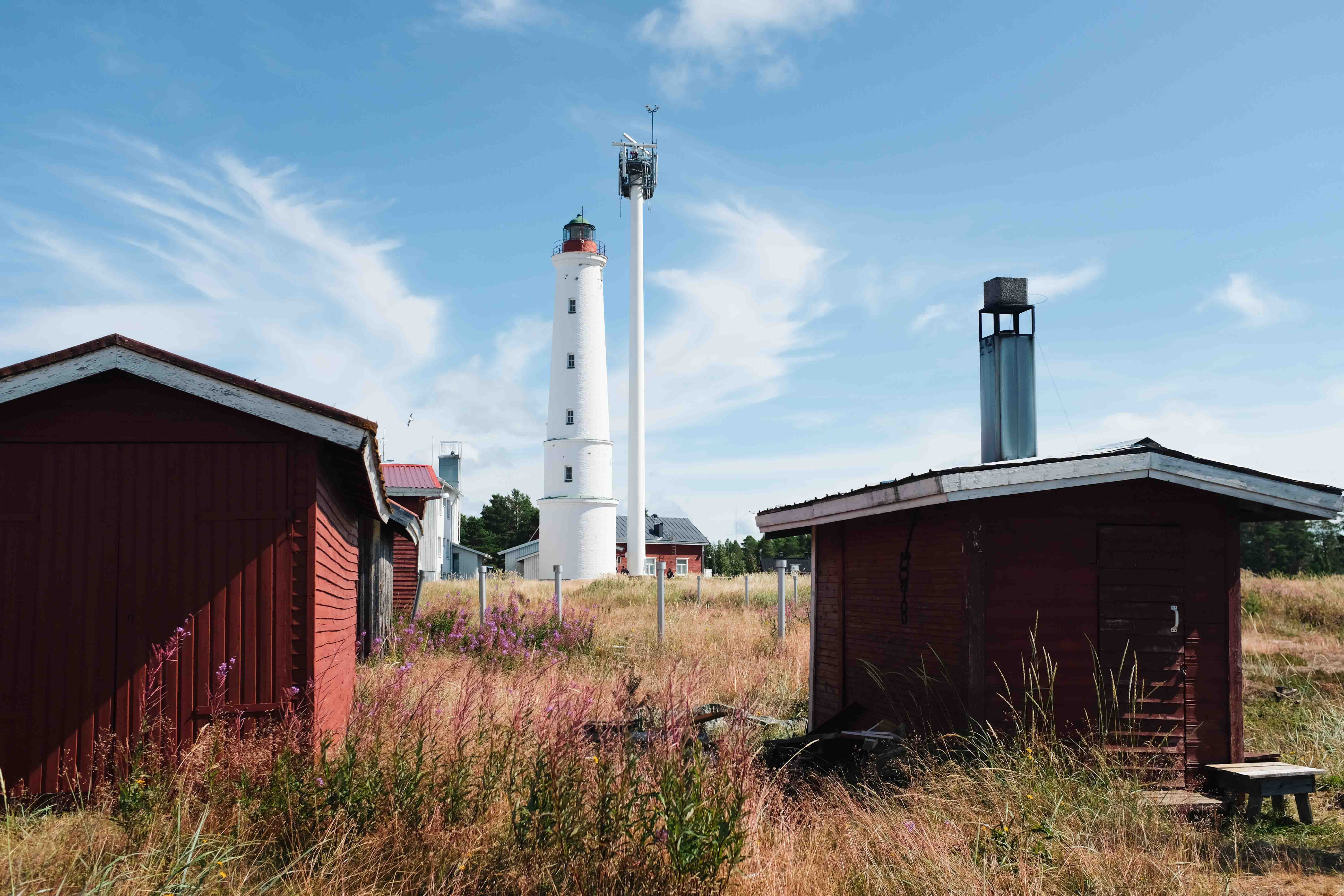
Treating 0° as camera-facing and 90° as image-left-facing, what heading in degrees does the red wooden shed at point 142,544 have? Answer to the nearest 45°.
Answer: approximately 0°

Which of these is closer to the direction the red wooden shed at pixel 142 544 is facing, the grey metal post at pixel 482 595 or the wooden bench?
the wooden bench

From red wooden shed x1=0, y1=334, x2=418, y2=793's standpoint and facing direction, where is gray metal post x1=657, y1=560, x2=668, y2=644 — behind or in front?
behind

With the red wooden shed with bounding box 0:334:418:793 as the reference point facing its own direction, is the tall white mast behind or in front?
behind

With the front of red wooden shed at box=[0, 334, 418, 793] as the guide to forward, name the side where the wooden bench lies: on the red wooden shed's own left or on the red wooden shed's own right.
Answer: on the red wooden shed's own left

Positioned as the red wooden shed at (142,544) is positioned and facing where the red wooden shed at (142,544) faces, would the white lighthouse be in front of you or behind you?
behind

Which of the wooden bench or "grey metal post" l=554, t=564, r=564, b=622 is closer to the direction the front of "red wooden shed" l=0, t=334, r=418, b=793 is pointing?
the wooden bench

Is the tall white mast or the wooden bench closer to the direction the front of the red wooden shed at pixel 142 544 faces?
the wooden bench

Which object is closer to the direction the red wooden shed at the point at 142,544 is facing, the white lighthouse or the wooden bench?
the wooden bench
